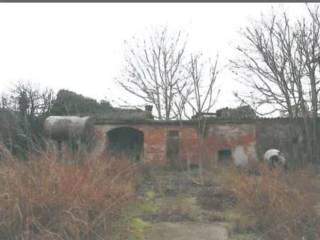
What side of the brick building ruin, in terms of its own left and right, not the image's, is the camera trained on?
front

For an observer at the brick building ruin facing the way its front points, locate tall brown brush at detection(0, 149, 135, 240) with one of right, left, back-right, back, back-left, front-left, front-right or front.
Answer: front

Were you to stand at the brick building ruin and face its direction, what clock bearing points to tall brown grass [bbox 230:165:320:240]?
The tall brown grass is roughly at 12 o'clock from the brick building ruin.
